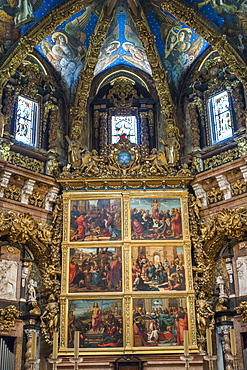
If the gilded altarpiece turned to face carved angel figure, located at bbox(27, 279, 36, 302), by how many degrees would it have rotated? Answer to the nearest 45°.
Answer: approximately 90° to its right

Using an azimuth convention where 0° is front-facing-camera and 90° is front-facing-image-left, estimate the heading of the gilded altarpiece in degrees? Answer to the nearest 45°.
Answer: approximately 0°
